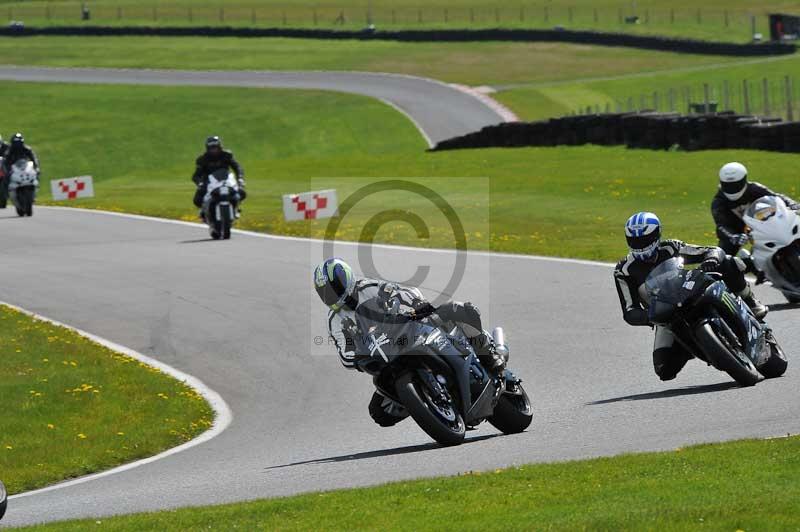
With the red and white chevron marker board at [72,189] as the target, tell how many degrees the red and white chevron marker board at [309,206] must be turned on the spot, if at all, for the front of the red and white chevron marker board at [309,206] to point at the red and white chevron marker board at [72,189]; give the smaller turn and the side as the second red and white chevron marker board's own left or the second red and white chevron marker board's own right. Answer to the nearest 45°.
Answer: approximately 135° to the second red and white chevron marker board's own right

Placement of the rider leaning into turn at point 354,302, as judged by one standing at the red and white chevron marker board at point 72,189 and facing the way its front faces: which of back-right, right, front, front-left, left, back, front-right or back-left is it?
front

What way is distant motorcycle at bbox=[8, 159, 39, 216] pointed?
toward the camera

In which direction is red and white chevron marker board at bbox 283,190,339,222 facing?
toward the camera

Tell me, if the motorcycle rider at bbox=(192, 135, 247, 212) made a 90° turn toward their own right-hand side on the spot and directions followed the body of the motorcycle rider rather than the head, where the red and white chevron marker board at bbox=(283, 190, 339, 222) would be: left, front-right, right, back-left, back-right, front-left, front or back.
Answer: back-right

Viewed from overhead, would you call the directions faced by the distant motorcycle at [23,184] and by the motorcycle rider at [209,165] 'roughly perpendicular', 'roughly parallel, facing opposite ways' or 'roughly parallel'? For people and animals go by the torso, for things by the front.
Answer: roughly parallel

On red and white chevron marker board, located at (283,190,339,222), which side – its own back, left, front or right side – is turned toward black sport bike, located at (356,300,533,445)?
front

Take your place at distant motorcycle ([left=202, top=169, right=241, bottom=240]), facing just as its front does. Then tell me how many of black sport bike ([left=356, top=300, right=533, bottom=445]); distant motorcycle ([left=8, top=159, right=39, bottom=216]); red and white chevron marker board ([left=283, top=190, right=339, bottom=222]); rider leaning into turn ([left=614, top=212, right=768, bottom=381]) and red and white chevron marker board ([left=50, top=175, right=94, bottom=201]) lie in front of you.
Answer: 2

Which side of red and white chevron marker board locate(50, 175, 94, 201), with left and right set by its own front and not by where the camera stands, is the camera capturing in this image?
front

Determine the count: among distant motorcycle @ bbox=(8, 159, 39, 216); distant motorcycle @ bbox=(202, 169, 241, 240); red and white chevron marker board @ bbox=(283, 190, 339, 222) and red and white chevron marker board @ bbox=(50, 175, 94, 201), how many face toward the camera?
4

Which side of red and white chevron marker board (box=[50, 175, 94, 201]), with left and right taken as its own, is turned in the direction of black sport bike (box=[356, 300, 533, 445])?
front

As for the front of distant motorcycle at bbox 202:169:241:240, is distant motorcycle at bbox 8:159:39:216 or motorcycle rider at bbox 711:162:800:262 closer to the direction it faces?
the motorcycle rider

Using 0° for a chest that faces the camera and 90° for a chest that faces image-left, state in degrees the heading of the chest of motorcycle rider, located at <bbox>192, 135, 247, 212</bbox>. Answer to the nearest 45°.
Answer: approximately 0°

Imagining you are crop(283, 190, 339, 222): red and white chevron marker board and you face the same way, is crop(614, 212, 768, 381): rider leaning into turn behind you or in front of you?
in front

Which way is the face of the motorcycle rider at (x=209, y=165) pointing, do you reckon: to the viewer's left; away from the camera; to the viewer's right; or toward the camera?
toward the camera

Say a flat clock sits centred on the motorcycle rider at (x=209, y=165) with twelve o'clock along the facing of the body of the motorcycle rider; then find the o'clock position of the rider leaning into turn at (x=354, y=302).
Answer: The rider leaning into turn is roughly at 12 o'clock from the motorcycle rider.
